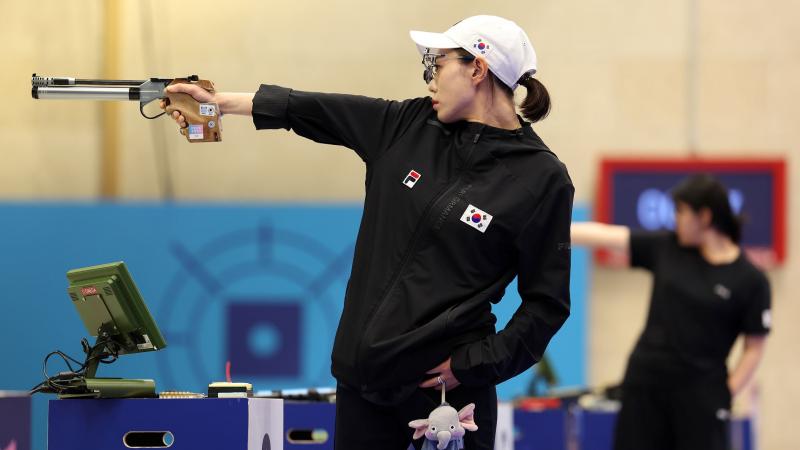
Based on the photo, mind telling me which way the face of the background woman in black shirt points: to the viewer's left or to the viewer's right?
to the viewer's left

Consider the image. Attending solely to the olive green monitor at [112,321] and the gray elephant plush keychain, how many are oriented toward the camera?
1

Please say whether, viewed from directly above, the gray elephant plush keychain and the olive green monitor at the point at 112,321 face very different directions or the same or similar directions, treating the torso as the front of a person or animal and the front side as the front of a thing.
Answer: very different directions

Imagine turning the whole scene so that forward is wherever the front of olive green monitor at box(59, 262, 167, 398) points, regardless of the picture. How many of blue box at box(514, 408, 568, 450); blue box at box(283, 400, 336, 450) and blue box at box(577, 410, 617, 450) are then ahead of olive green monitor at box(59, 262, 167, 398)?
3

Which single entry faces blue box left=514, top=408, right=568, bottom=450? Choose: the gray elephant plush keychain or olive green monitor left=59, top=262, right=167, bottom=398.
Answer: the olive green monitor

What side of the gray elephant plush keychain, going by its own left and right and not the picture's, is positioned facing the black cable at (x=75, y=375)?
right

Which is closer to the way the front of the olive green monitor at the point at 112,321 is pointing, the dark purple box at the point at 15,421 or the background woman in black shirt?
the background woman in black shirt

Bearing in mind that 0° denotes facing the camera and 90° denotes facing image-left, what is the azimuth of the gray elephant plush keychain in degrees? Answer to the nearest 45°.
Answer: approximately 0°

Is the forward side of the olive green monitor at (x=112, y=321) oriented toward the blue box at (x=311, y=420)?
yes

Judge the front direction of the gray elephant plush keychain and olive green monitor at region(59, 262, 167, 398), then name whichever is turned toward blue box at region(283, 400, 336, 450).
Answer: the olive green monitor

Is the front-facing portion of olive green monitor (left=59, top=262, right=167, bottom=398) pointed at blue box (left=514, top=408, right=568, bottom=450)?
yes
